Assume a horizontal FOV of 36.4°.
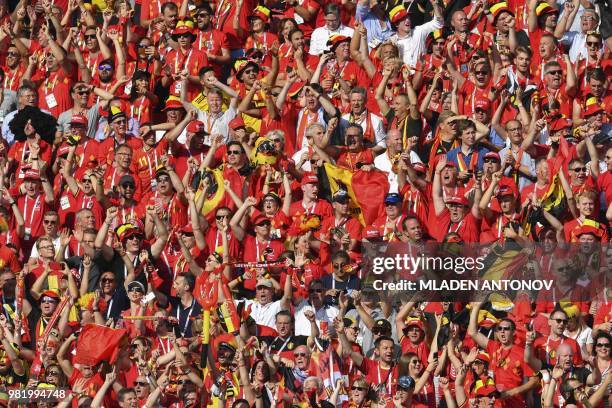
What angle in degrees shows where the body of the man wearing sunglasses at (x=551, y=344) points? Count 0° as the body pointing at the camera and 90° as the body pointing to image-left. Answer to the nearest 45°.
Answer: approximately 0°

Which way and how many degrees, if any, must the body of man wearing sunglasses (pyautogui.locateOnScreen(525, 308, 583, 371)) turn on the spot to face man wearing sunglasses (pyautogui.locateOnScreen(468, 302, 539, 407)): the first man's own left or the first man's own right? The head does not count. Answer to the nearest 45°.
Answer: approximately 90° to the first man's own right
